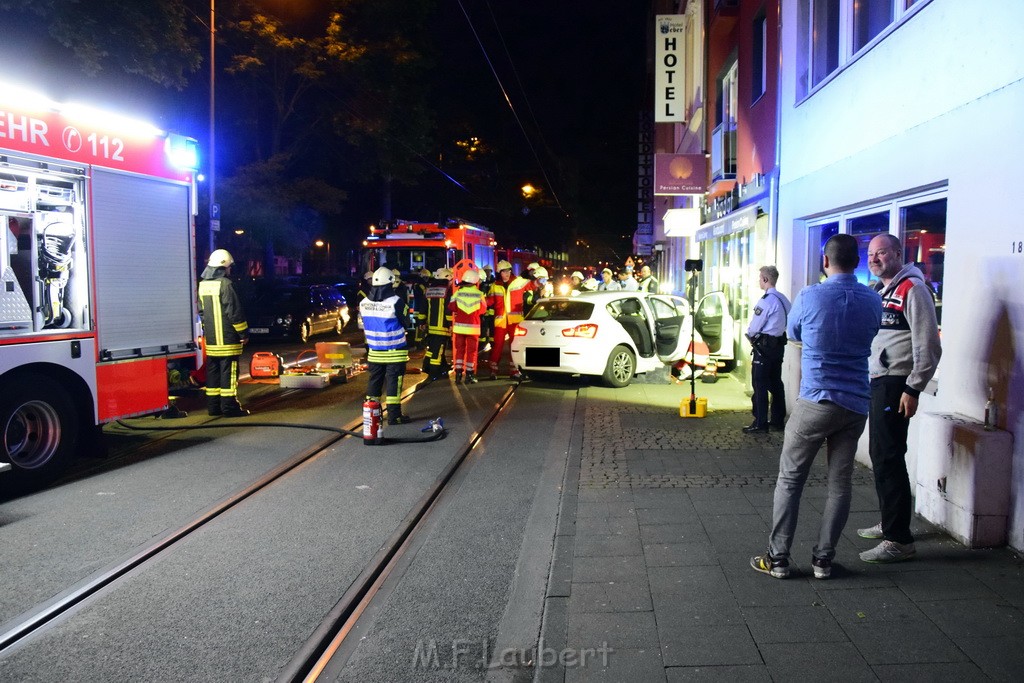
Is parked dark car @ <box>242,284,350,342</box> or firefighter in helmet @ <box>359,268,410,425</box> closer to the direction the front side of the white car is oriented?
the parked dark car

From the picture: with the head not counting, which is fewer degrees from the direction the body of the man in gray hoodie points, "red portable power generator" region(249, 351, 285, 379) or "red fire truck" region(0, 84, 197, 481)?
the red fire truck

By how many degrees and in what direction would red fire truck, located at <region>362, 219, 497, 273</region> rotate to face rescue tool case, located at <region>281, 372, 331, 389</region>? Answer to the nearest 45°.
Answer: approximately 45° to its left

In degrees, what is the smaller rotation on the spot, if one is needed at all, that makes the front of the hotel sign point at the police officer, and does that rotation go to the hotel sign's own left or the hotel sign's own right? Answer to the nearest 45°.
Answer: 0° — it already faces them

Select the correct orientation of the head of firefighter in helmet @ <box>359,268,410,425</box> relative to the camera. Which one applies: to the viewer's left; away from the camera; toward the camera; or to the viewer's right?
away from the camera

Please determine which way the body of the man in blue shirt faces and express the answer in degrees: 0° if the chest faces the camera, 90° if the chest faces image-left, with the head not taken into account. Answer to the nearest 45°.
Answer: approximately 135°

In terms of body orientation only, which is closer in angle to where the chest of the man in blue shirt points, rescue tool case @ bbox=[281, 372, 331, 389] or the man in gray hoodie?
the rescue tool case

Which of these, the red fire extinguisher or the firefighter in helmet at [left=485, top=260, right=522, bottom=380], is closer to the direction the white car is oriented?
the firefighter in helmet
